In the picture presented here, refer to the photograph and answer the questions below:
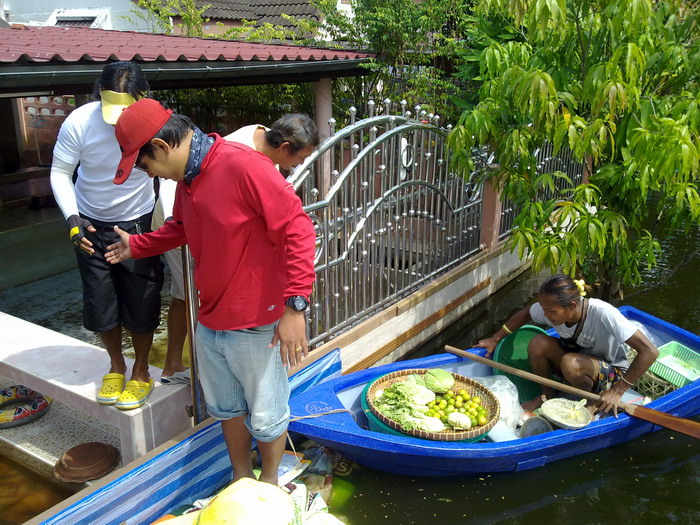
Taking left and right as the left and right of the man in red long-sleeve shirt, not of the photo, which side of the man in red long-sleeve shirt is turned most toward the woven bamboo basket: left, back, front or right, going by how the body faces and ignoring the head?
back

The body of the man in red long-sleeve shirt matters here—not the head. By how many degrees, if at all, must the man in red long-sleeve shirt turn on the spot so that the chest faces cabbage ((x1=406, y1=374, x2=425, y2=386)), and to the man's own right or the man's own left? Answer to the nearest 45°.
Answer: approximately 180°

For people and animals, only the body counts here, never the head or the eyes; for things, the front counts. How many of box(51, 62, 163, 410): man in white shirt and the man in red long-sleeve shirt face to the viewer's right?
0

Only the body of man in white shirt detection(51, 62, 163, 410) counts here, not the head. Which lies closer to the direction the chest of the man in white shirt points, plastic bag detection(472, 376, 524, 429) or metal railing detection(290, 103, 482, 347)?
the plastic bag

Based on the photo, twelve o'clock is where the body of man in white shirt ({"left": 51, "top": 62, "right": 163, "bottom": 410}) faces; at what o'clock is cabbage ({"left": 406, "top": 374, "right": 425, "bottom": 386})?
The cabbage is roughly at 9 o'clock from the man in white shirt.

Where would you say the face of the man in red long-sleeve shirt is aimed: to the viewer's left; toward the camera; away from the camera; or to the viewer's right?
to the viewer's left

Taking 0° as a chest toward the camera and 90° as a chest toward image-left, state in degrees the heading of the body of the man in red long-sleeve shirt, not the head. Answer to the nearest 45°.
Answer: approximately 45°

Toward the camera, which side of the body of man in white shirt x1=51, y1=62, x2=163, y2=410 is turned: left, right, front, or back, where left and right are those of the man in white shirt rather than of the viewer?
front

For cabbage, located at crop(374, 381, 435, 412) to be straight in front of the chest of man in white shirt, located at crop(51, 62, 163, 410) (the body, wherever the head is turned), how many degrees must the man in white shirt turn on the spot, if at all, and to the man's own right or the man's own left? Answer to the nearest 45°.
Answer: approximately 90° to the man's own left

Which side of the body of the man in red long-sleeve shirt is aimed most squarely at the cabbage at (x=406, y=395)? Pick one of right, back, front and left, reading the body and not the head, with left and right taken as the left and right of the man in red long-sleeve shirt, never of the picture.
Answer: back

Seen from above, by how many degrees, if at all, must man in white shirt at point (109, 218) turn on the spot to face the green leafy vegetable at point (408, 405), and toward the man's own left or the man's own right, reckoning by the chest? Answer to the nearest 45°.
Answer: approximately 90° to the man's own left
